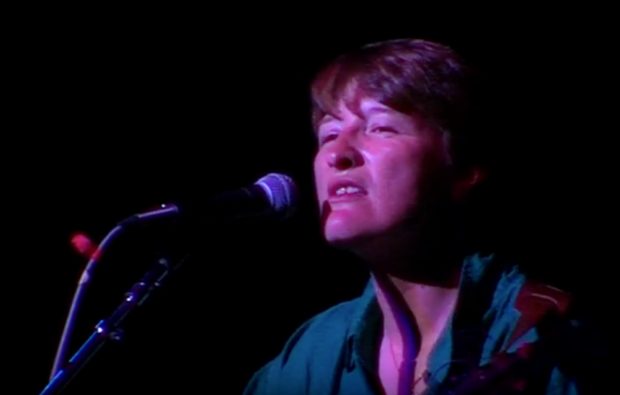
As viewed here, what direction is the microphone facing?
to the viewer's right

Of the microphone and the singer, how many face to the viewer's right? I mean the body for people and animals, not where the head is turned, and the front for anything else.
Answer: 1

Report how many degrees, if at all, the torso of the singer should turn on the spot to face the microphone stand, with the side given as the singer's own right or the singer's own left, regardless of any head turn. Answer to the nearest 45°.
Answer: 0° — they already face it

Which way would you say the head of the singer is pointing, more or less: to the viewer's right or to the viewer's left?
to the viewer's left

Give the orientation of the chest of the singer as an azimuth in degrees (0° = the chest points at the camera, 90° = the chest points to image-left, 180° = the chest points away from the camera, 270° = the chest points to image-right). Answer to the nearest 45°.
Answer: approximately 45°

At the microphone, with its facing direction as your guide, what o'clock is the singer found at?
The singer is roughly at 11 o'clock from the microphone.

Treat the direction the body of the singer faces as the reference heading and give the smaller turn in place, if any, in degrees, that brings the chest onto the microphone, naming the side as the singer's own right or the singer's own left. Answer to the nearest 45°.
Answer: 0° — they already face it
